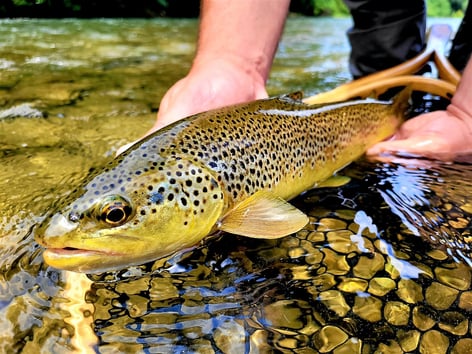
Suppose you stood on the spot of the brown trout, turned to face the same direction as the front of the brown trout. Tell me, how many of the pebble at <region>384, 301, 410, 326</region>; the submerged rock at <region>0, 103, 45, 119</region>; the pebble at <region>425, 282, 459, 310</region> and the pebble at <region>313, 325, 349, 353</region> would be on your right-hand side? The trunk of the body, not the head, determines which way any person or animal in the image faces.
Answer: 1

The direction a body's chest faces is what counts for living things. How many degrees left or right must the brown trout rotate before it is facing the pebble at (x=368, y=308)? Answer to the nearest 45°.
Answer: approximately 90° to its left

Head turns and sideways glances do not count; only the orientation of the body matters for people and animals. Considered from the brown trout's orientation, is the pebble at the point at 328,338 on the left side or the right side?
on its left

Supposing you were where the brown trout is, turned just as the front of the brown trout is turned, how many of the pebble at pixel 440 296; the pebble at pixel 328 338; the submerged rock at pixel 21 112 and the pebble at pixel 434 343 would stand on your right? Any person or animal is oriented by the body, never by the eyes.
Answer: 1

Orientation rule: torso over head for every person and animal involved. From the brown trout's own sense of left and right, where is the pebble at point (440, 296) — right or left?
on its left

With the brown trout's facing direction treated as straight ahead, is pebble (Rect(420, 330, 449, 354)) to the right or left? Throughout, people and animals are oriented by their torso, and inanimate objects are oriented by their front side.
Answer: on its left

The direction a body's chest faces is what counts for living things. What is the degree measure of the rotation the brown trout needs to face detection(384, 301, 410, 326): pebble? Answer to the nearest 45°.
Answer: approximately 90° to its left

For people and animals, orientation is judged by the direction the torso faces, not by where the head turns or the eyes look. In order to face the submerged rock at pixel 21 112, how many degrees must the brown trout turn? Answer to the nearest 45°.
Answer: approximately 90° to its right

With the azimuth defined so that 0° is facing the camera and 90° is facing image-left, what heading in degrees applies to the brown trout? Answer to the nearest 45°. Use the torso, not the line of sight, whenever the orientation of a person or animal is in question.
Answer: approximately 45°
